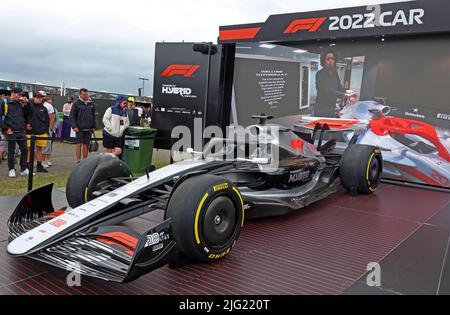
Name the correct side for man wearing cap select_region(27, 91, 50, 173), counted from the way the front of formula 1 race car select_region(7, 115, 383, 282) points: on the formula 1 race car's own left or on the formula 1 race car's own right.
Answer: on the formula 1 race car's own right

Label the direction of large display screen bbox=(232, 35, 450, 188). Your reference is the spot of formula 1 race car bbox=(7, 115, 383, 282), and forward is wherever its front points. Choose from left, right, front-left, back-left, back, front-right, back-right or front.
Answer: back

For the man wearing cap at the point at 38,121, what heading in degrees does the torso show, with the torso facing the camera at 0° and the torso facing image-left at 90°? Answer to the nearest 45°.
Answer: approximately 315°

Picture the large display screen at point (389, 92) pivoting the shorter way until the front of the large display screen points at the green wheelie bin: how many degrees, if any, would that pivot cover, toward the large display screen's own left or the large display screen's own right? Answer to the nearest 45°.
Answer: approximately 45° to the large display screen's own right

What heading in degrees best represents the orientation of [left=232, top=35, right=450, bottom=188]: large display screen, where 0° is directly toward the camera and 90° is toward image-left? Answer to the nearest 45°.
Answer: approximately 45°
